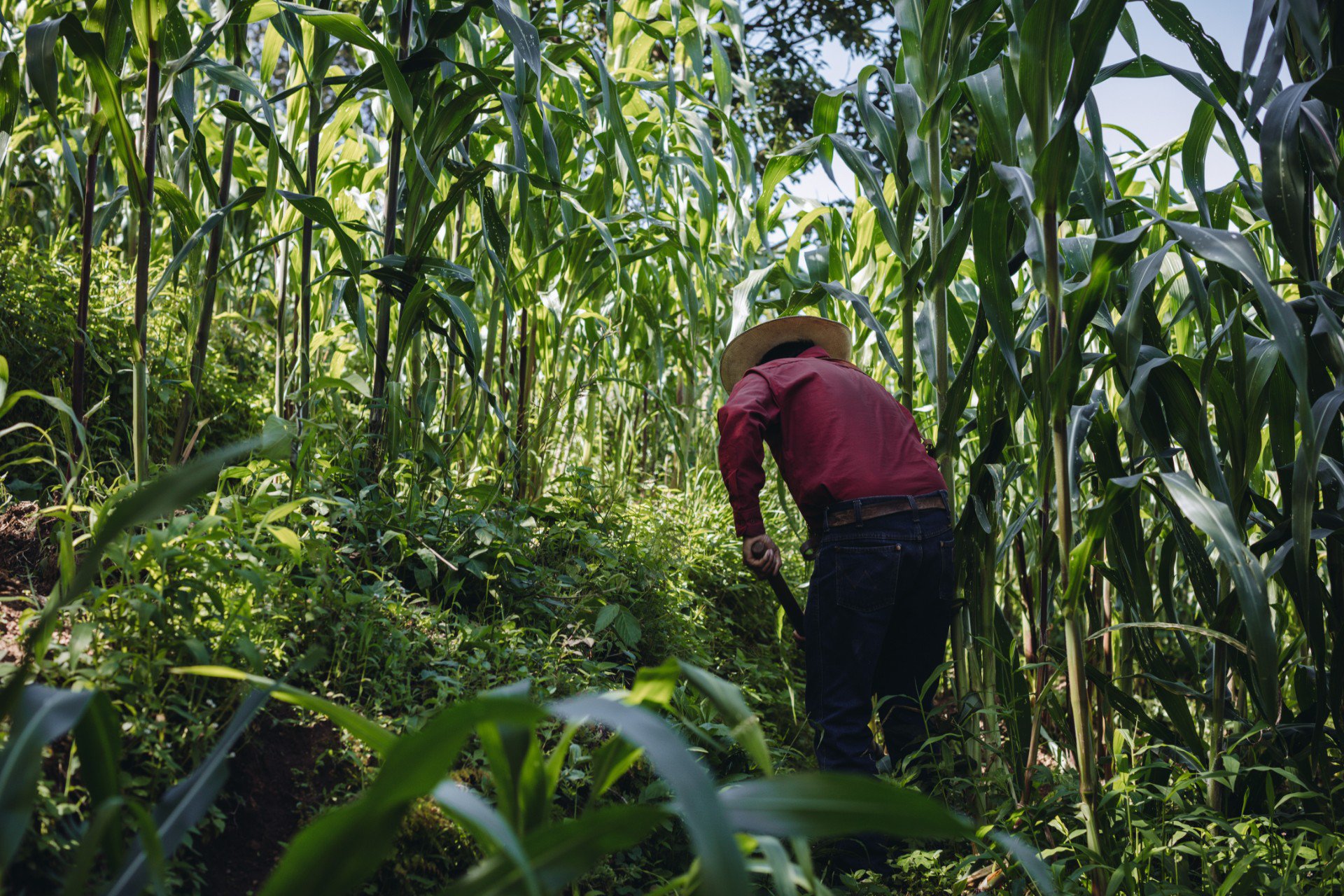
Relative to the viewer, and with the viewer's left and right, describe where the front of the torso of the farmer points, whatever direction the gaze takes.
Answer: facing away from the viewer and to the left of the viewer
